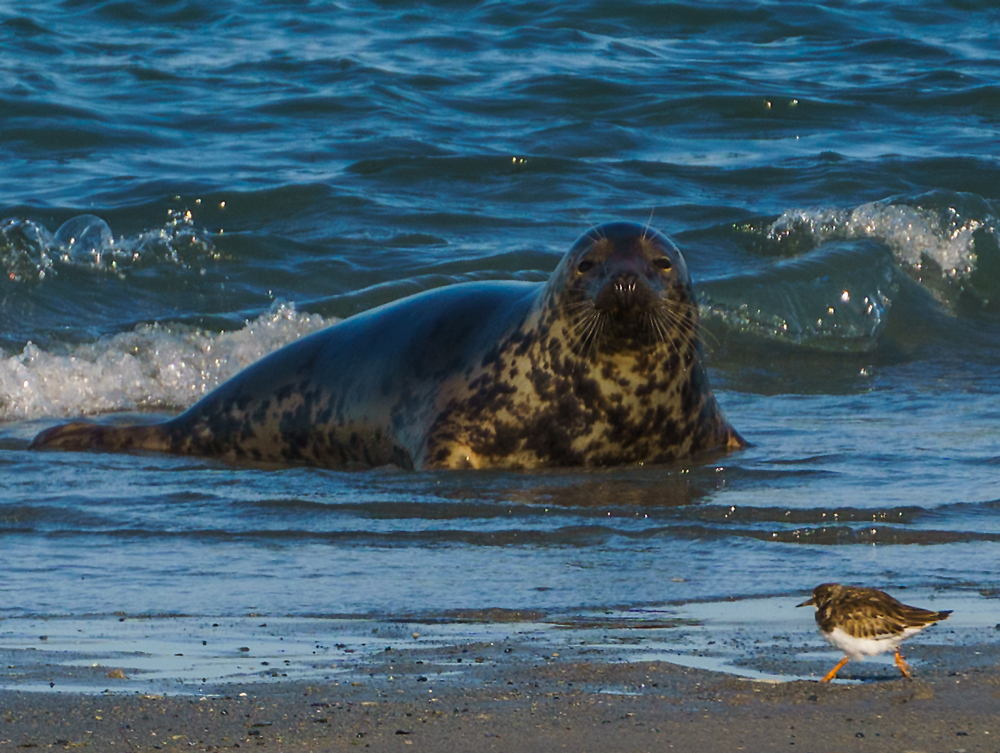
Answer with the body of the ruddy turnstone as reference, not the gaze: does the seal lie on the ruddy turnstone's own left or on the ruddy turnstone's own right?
on the ruddy turnstone's own right

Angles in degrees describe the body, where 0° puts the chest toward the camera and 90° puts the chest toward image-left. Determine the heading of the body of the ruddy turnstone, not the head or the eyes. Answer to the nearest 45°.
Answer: approximately 90°
